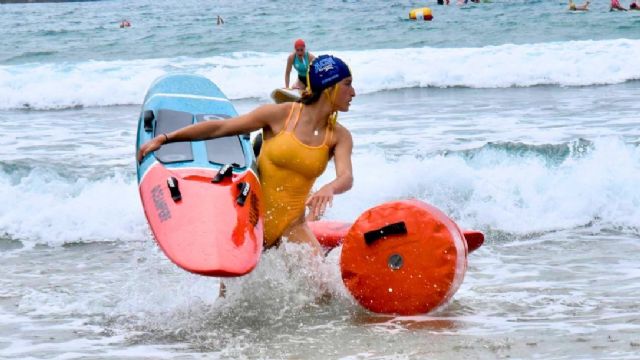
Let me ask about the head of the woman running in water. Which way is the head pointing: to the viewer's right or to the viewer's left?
to the viewer's right

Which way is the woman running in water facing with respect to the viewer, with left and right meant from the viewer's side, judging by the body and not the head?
facing the viewer and to the right of the viewer

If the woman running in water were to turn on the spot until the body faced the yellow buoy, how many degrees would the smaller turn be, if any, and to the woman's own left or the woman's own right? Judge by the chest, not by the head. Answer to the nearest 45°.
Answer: approximately 135° to the woman's own left
